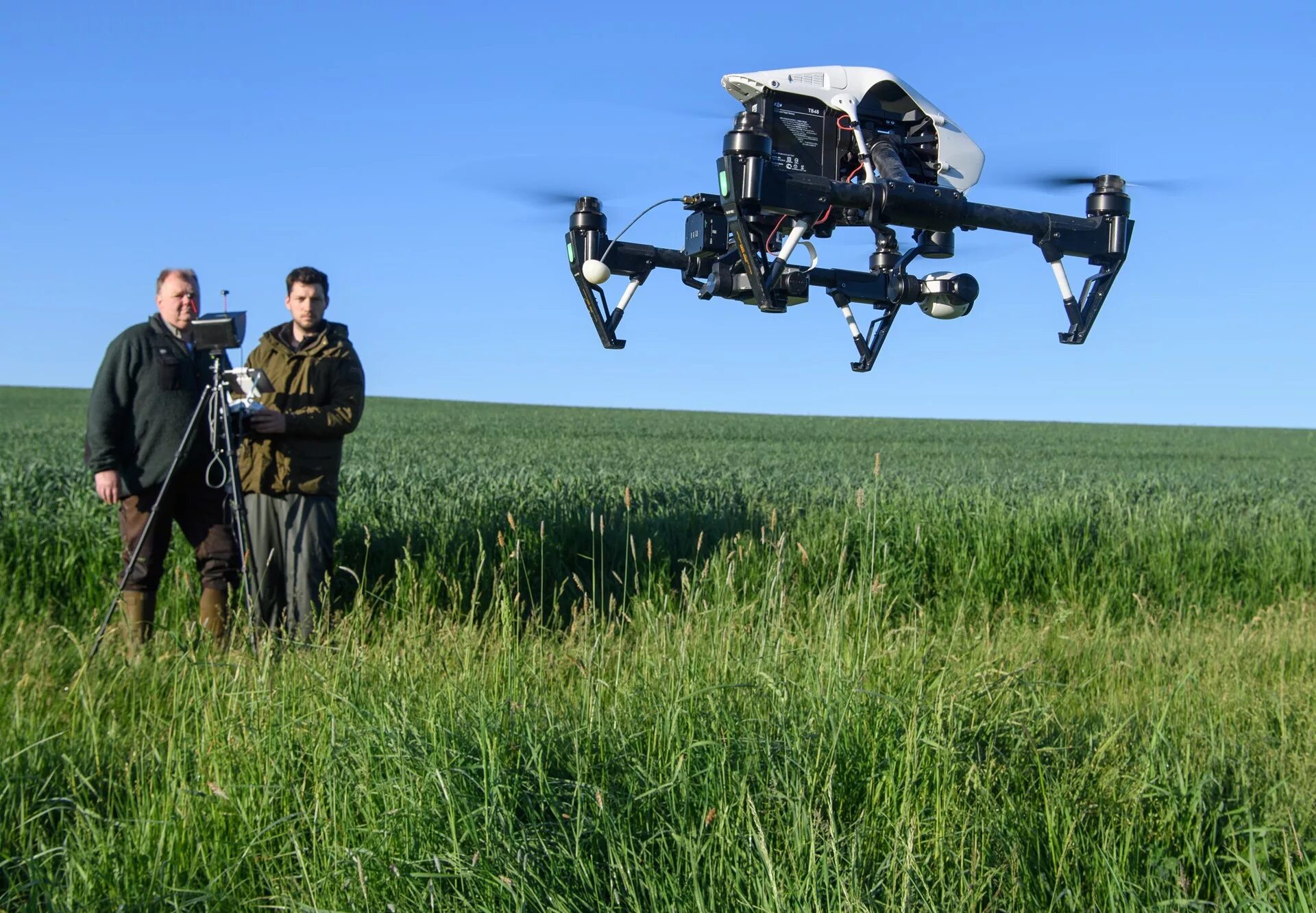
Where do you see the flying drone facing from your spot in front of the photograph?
facing away from the viewer and to the right of the viewer

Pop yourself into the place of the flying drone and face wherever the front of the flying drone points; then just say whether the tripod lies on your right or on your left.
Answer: on your left

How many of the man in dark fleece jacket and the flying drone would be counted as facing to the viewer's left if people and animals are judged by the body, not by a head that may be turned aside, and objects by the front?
0

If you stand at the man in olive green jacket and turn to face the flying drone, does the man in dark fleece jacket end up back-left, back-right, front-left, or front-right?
back-right

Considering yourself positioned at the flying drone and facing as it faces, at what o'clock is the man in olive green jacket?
The man in olive green jacket is roughly at 8 o'clock from the flying drone.

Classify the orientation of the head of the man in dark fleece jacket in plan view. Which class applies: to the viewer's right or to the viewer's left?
to the viewer's right

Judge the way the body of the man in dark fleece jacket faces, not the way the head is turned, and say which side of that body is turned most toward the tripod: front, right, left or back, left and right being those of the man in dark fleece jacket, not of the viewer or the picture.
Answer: front

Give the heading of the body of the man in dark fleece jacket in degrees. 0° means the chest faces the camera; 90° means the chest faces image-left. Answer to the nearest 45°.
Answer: approximately 315°

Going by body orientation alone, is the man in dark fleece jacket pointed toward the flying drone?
yes
